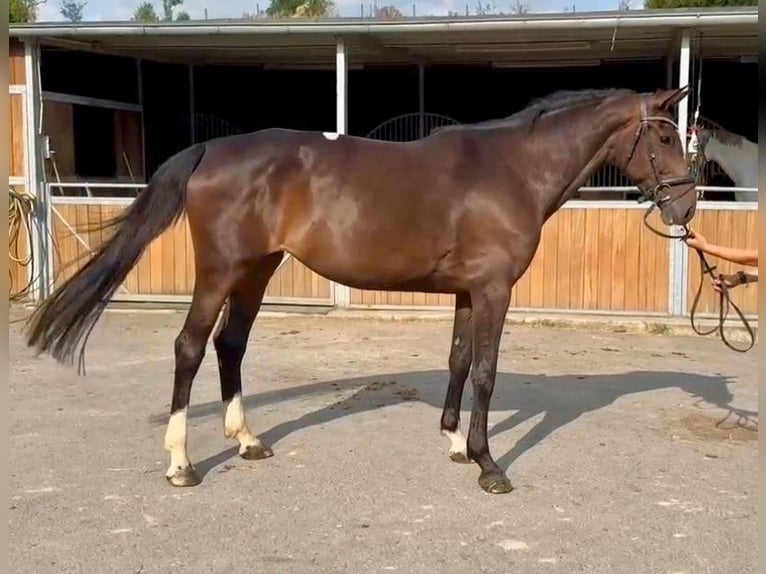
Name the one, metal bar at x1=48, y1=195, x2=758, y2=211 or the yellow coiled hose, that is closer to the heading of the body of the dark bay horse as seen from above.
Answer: the metal bar

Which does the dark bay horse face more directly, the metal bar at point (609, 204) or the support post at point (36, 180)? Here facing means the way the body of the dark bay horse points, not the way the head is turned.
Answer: the metal bar

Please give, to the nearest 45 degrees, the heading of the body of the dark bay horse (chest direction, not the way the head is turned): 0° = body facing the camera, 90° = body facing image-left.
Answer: approximately 270°

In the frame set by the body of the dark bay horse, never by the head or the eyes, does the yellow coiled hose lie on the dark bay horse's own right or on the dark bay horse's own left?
on the dark bay horse's own left

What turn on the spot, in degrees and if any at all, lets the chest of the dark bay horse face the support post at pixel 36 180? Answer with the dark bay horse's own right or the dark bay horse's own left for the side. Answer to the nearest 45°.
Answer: approximately 135° to the dark bay horse's own left
